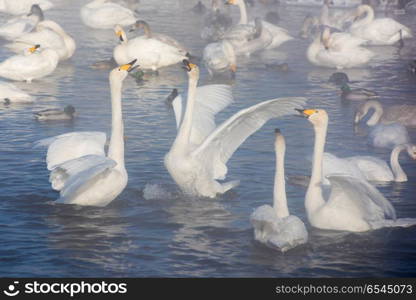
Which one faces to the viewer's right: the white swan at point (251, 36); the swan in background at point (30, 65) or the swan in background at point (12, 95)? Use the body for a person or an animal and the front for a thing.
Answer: the swan in background at point (30, 65)

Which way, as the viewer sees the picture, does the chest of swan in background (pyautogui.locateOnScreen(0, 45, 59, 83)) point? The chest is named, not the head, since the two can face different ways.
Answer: to the viewer's right

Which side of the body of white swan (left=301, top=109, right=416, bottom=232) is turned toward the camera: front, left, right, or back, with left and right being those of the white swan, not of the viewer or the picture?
left

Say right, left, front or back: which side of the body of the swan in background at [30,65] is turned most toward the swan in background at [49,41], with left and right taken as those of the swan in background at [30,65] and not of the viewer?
left

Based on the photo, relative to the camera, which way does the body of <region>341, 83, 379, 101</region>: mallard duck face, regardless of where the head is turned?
to the viewer's left

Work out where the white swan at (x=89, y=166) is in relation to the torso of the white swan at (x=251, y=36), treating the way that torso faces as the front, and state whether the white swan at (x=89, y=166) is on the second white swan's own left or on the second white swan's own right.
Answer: on the second white swan's own left

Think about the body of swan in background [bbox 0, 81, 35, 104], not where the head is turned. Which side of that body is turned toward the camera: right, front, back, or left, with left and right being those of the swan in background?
left

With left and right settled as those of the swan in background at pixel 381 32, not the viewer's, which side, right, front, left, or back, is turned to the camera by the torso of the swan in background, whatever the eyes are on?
left

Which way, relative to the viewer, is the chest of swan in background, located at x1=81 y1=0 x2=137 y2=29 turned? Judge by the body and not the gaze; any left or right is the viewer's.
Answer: facing to the left of the viewer

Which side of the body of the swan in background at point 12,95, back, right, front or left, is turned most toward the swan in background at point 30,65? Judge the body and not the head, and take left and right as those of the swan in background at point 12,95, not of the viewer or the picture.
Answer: right

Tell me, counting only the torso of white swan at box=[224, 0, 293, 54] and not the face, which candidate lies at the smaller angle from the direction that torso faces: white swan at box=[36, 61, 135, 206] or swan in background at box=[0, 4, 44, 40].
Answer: the swan in background
